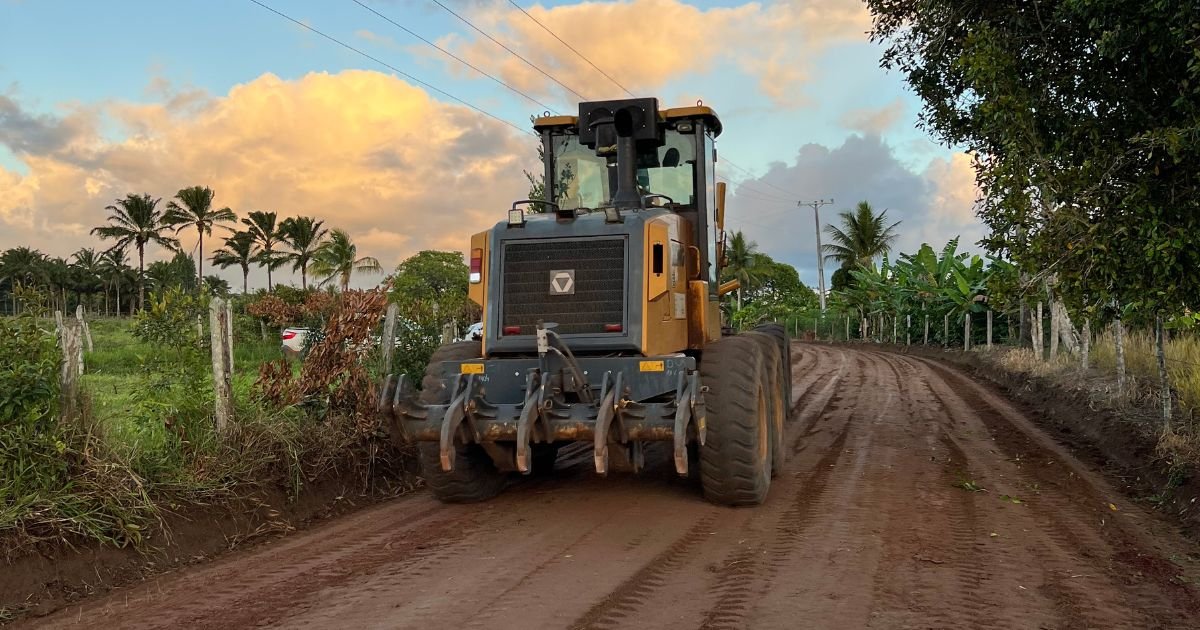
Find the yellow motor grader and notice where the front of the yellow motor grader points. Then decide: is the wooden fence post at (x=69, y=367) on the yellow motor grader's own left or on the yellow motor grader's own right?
on the yellow motor grader's own left

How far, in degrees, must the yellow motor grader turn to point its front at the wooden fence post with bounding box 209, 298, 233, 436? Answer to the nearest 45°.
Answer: approximately 90° to its left

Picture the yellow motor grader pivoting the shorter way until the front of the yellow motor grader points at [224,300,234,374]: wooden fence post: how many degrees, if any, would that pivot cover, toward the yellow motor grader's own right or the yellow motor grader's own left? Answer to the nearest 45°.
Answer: approximately 90° to the yellow motor grader's own left

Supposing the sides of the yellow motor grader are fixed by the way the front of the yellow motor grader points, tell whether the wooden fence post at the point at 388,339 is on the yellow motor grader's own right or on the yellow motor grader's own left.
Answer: on the yellow motor grader's own left

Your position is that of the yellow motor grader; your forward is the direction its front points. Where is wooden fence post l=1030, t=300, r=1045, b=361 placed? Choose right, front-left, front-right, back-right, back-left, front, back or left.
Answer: front-right

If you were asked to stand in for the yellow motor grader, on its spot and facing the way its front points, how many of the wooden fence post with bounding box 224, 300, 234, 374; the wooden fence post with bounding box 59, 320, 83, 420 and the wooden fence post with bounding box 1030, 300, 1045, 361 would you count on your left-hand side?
2

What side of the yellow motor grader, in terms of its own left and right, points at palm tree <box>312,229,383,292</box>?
front

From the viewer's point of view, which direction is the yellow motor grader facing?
away from the camera

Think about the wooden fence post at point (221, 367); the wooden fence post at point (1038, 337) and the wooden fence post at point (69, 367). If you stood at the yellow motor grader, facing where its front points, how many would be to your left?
2
